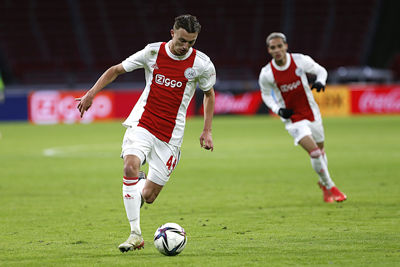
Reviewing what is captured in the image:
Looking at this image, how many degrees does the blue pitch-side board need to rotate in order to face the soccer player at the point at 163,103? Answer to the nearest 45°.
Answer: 0° — it already faces them

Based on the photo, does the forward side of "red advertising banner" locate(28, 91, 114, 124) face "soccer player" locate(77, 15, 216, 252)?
yes

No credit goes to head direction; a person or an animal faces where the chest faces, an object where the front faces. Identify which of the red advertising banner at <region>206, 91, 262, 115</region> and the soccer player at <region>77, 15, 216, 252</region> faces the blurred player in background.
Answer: the red advertising banner

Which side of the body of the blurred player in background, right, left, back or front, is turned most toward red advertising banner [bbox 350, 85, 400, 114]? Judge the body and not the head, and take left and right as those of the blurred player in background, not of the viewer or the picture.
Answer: back

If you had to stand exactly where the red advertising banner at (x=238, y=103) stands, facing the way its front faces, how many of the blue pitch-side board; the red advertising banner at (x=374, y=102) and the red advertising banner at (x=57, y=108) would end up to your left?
1

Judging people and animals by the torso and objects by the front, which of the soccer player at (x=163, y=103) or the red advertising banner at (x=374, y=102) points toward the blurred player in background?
the red advertising banner

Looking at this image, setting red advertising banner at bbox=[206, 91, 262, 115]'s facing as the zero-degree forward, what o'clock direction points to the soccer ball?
The soccer ball is roughly at 12 o'clock from the red advertising banner.

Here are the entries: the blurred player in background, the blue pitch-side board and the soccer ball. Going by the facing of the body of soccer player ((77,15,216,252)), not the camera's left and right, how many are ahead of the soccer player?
1

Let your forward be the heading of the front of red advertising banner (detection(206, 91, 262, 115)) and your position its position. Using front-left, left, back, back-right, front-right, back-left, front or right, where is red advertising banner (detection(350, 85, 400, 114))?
left

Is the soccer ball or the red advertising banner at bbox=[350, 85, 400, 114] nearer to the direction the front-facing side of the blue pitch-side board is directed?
the soccer ball
